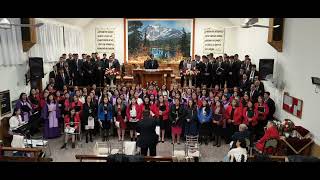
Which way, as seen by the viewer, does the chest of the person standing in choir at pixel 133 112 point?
toward the camera

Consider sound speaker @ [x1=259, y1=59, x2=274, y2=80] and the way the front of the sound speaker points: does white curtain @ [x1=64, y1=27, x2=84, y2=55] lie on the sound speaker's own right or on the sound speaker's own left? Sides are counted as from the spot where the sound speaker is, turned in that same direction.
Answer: on the sound speaker's own right

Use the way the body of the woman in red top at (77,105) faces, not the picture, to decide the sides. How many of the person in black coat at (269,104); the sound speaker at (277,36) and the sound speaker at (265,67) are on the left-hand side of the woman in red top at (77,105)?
3

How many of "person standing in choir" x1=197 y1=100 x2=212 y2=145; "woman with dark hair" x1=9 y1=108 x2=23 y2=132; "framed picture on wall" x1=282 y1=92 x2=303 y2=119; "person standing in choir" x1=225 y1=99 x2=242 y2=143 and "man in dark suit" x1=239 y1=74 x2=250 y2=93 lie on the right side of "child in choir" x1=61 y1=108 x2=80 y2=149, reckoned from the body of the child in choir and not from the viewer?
1

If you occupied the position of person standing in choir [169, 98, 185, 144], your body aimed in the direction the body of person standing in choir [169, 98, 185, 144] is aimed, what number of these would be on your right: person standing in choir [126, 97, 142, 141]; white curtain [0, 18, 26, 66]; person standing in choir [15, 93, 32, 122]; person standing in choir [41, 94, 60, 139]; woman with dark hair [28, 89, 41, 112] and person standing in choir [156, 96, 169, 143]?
6

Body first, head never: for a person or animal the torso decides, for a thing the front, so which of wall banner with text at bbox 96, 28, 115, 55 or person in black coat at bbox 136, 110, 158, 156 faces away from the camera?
the person in black coat

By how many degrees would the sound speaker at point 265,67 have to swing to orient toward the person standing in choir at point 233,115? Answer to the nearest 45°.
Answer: approximately 45° to its left

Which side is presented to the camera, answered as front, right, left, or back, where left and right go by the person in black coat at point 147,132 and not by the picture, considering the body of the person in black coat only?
back

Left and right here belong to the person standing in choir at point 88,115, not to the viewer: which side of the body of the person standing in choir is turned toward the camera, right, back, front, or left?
front

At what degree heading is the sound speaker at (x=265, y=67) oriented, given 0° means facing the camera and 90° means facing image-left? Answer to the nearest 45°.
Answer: approximately 45°

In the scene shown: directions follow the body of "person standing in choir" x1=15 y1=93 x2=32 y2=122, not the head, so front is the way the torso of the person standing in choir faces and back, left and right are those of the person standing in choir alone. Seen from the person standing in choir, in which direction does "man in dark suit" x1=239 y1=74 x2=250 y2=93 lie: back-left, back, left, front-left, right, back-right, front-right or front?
front-left

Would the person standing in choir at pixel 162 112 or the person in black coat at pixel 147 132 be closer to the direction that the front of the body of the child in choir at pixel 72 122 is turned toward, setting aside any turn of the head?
the person in black coat

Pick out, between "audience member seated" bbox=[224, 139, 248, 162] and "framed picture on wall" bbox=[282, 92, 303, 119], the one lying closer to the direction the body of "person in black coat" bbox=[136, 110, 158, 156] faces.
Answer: the framed picture on wall

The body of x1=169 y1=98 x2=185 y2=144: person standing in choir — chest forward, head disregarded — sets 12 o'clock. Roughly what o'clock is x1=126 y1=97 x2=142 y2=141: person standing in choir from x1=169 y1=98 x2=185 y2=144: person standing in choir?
x1=126 y1=97 x2=142 y2=141: person standing in choir is roughly at 3 o'clock from x1=169 y1=98 x2=185 y2=144: person standing in choir.

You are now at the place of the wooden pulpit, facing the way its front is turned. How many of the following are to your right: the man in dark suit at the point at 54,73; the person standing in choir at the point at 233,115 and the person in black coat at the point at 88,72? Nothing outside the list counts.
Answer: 2

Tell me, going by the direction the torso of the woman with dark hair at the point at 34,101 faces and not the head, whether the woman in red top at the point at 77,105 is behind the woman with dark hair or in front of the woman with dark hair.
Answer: in front

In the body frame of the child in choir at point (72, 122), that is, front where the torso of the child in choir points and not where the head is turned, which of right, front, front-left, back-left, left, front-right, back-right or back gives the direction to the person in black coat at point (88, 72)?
back

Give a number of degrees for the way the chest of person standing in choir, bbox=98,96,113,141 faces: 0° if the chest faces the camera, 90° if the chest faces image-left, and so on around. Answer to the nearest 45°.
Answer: approximately 0°
